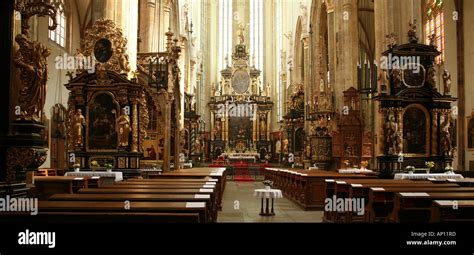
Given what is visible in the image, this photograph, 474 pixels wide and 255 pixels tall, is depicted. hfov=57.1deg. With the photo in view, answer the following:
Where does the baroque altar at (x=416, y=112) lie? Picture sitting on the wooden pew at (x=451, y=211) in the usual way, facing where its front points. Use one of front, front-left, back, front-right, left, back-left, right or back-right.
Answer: front

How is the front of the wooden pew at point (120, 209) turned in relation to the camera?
facing away from the viewer

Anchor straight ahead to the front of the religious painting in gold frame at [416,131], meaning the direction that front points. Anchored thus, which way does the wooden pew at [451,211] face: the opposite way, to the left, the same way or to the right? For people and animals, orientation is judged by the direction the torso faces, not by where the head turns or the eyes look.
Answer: the opposite way

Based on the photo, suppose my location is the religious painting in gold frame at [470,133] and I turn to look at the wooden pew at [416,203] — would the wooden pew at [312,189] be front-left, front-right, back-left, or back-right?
front-right

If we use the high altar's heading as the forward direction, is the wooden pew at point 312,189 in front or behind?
in front

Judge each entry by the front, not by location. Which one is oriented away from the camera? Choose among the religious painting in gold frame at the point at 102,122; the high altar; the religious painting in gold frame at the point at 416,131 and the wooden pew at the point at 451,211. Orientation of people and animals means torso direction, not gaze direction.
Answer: the wooden pew

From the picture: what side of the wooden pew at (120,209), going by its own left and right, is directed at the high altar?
front

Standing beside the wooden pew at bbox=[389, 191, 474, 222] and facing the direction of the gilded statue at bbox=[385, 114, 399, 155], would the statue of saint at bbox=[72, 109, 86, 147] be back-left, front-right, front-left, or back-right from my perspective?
front-left

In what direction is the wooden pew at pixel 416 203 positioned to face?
away from the camera

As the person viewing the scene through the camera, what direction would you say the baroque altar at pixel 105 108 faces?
facing the viewer

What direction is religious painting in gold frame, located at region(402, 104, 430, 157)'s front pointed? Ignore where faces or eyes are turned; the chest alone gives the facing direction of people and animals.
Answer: toward the camera

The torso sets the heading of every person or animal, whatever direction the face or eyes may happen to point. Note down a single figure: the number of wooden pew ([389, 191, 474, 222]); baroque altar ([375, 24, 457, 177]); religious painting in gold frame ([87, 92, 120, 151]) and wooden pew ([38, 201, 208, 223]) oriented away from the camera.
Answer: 2

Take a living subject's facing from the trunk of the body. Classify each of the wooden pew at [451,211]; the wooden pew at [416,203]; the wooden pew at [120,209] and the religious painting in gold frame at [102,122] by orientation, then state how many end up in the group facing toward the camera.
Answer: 1

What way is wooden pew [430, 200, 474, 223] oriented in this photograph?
away from the camera

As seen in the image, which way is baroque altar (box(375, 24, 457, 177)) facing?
toward the camera

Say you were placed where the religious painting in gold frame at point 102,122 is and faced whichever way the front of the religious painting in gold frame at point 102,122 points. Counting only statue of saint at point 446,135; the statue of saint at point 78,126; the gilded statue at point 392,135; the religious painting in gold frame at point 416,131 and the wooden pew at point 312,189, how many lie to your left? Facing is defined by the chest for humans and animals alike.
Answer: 4

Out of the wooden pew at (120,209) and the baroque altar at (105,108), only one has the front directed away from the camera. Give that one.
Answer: the wooden pew

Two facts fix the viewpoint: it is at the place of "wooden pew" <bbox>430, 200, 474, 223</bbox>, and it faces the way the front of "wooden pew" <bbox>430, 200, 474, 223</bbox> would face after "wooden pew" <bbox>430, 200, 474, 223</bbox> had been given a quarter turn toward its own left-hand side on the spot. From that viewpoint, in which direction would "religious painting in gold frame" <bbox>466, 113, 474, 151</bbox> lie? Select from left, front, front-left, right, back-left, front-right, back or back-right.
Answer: right

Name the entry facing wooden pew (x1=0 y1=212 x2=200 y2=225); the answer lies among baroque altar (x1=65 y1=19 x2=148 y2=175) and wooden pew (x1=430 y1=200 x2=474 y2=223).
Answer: the baroque altar
